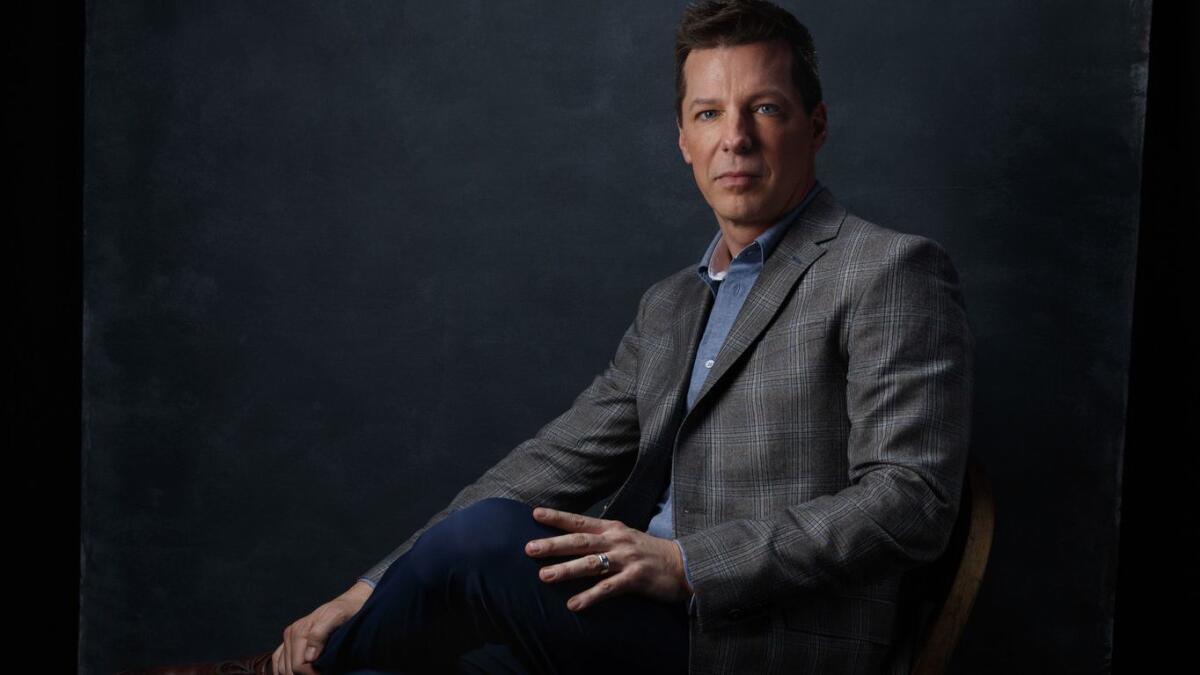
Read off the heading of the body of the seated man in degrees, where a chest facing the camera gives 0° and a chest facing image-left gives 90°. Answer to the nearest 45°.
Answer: approximately 45°
